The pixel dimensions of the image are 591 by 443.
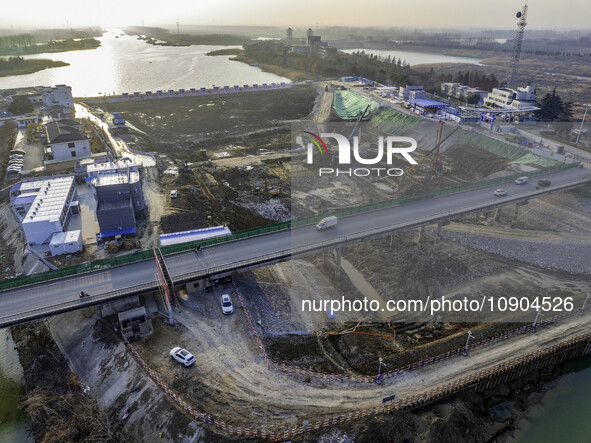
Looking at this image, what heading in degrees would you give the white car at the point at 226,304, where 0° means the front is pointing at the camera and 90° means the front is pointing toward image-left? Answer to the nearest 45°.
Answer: approximately 0°

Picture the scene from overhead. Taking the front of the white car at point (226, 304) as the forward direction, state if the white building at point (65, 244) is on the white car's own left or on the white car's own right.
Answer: on the white car's own right

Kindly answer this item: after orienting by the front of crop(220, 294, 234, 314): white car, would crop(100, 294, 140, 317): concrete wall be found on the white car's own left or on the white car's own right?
on the white car's own right

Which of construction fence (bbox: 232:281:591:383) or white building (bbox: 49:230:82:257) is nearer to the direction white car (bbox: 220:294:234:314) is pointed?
the construction fence

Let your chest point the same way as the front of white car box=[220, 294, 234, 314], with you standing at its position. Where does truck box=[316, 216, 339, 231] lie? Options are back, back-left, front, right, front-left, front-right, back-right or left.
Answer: back-left

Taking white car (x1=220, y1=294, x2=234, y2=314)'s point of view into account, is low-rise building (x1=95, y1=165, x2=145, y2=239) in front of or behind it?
behind

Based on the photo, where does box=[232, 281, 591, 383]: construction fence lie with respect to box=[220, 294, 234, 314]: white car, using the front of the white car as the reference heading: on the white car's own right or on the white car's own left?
on the white car's own left

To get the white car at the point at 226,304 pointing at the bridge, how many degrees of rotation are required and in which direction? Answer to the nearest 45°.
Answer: approximately 180°

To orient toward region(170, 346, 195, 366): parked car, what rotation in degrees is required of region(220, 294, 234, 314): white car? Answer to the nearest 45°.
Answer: approximately 45° to its right

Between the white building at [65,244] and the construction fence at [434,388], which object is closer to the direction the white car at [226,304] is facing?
the construction fence

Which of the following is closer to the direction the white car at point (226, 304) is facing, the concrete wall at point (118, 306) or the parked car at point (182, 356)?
the parked car
